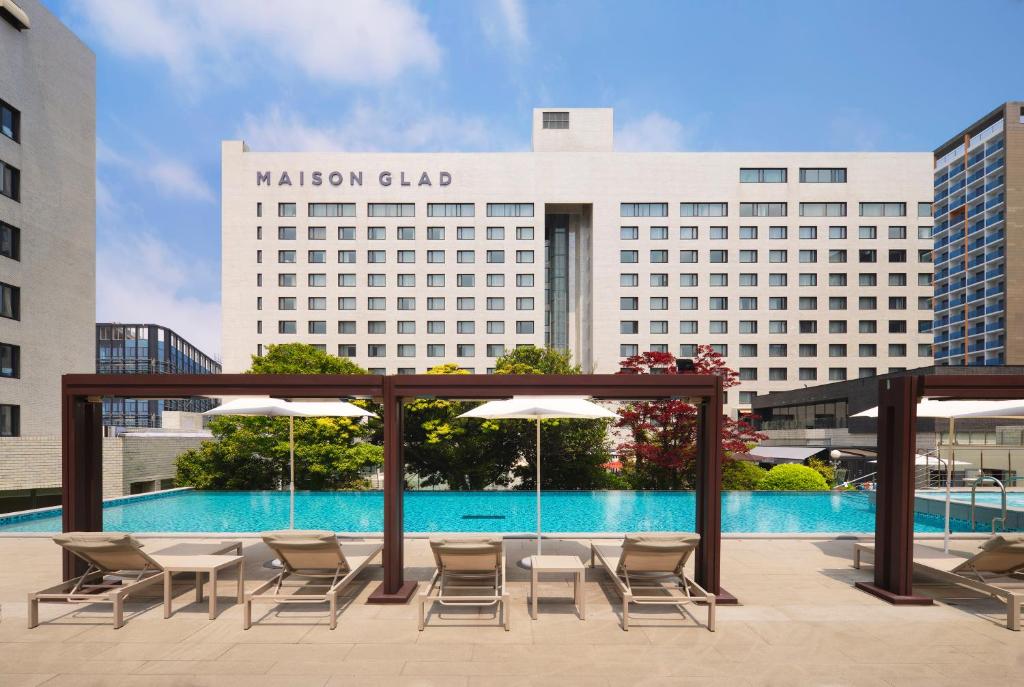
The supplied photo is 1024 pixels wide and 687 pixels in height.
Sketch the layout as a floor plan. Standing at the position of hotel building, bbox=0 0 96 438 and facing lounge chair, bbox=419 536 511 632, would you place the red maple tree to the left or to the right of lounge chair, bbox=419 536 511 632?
left

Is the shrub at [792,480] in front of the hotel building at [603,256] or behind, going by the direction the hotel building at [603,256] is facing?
in front

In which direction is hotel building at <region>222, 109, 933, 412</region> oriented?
toward the camera

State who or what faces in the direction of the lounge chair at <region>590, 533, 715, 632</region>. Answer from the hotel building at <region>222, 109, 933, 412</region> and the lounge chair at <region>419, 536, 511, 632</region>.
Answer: the hotel building

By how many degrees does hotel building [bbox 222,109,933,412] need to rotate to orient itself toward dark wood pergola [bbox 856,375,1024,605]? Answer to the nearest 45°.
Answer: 0° — it already faces it

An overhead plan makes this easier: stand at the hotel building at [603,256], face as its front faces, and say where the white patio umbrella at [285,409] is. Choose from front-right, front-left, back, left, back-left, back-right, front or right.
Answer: front
